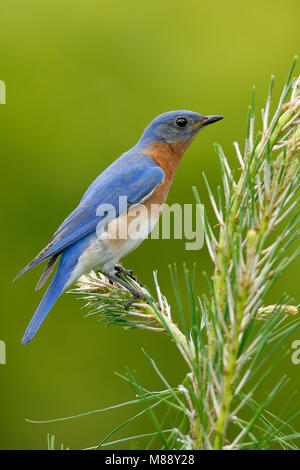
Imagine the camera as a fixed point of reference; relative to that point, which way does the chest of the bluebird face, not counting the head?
to the viewer's right
